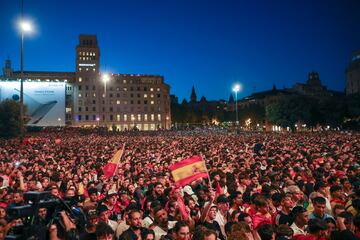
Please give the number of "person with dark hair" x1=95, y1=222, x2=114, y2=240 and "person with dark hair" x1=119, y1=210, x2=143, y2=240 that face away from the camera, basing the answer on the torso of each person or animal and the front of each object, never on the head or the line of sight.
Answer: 0

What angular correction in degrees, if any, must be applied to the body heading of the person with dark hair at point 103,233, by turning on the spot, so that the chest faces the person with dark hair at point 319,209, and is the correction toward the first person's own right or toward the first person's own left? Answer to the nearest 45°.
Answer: approximately 45° to the first person's own left

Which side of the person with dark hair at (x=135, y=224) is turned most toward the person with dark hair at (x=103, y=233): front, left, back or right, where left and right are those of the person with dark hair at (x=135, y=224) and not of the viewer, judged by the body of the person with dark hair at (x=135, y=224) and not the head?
right

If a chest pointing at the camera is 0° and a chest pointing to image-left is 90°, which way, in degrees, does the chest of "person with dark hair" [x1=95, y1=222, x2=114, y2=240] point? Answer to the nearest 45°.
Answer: approximately 315°

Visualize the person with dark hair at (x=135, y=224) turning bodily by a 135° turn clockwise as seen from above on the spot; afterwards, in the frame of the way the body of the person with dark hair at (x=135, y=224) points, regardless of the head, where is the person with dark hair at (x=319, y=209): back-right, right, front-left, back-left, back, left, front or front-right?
back

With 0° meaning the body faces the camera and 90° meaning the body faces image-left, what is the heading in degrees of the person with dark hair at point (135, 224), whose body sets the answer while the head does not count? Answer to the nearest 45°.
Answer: approximately 315°
